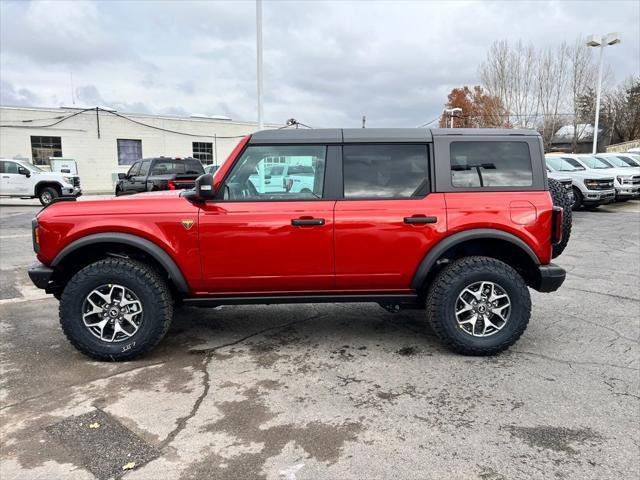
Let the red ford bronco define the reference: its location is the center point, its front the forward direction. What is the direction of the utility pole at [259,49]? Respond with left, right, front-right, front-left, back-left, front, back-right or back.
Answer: right

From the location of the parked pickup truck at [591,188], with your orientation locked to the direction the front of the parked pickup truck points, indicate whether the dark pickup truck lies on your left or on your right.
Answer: on your right

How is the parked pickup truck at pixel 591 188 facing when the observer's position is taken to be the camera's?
facing the viewer and to the right of the viewer

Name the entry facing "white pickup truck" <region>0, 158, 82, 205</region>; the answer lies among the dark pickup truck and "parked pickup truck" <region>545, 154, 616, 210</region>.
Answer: the dark pickup truck

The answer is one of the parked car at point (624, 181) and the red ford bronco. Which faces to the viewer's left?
the red ford bronco

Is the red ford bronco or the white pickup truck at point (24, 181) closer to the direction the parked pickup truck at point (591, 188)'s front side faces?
the red ford bronco

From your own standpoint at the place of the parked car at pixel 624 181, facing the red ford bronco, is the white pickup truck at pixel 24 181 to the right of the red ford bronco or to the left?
right

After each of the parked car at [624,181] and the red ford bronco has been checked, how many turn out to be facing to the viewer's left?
1

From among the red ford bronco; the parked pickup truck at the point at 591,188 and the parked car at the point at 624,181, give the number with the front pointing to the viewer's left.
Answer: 1

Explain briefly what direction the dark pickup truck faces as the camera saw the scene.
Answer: facing away from the viewer and to the left of the viewer

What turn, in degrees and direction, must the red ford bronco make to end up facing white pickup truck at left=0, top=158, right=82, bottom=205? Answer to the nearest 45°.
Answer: approximately 45° to its right

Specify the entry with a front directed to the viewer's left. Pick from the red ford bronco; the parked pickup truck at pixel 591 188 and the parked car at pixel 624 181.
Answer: the red ford bronco
